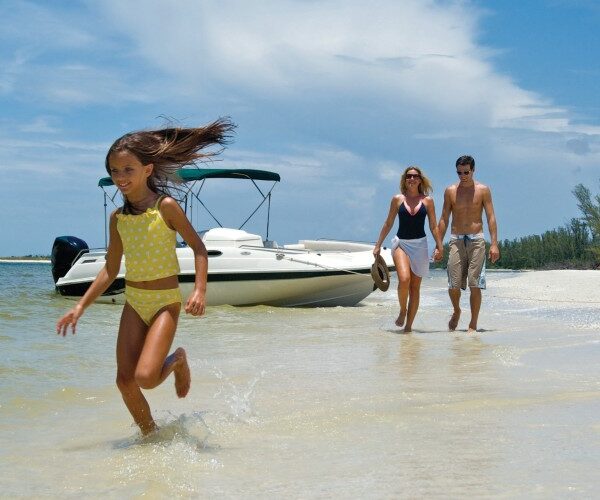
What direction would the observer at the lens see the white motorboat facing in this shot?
facing to the right of the viewer

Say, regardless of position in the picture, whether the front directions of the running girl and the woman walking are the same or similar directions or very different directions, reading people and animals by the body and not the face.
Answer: same or similar directions

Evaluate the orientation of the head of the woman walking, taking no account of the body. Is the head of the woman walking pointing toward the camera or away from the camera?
toward the camera

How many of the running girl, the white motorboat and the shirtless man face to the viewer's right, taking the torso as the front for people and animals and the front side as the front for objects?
1

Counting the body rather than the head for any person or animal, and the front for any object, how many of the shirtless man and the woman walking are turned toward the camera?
2

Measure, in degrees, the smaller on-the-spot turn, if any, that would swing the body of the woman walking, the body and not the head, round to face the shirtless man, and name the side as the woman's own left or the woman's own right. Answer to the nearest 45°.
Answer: approximately 90° to the woman's own left

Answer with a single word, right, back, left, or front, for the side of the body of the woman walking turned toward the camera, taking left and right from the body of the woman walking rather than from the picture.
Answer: front

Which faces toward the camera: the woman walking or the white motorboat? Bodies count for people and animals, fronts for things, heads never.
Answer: the woman walking

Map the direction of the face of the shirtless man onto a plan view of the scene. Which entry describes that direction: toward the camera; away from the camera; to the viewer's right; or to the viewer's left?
toward the camera

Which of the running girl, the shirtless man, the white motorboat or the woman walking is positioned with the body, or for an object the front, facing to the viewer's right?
the white motorboat

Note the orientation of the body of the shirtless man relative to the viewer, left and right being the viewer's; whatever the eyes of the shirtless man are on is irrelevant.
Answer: facing the viewer

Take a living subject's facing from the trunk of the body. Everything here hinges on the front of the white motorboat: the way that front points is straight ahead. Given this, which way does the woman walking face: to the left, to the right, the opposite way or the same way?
to the right

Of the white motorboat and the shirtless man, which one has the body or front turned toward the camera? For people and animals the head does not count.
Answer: the shirtless man

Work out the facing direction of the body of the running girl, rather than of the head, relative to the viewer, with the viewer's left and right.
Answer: facing the viewer and to the left of the viewer

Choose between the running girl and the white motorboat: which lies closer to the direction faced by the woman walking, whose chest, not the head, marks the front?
the running girl

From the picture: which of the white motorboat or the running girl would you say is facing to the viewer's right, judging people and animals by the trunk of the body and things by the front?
the white motorboat

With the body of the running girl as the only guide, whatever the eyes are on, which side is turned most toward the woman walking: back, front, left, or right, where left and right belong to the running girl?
back

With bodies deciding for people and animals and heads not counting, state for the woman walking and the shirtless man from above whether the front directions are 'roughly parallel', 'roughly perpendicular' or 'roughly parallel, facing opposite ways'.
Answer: roughly parallel
